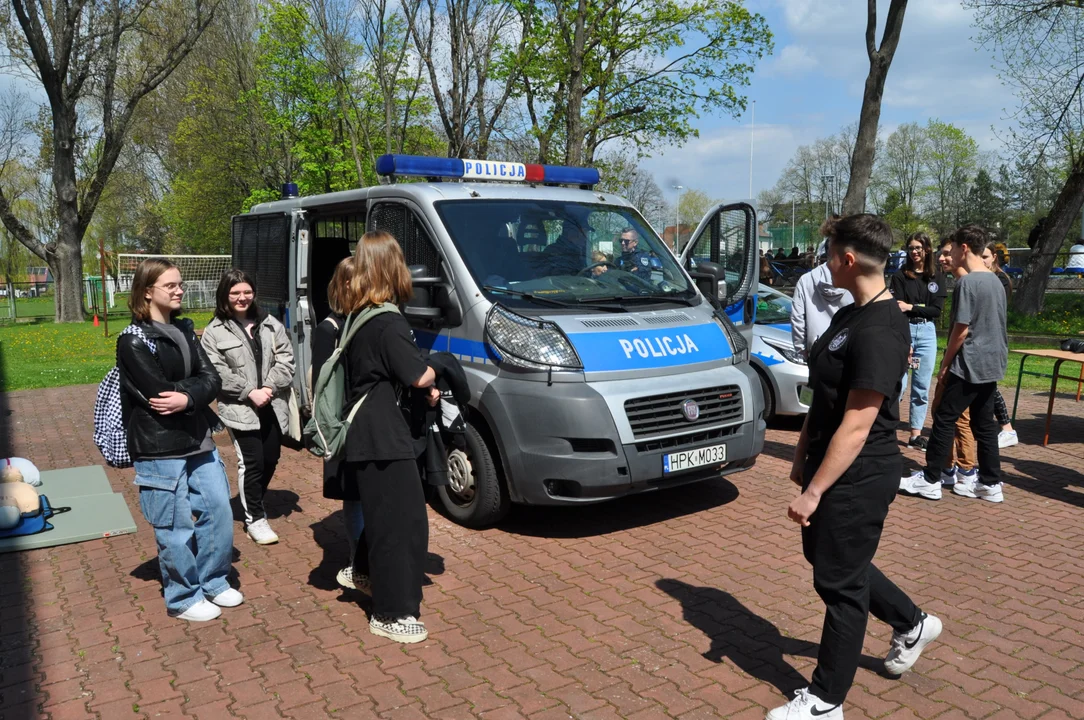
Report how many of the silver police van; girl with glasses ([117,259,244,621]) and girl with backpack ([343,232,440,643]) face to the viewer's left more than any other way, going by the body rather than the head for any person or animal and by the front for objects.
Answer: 0

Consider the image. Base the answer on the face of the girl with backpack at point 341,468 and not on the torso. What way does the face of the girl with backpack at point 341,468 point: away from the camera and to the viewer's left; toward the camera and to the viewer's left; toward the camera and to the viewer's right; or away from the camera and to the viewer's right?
away from the camera and to the viewer's right

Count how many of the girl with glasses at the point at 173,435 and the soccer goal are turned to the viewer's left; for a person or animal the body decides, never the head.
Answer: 0

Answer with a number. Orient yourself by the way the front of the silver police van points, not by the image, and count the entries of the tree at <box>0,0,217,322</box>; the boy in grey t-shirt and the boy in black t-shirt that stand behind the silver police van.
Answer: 1

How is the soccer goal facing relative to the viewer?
toward the camera

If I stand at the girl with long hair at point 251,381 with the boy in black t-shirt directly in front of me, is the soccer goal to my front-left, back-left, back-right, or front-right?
back-left

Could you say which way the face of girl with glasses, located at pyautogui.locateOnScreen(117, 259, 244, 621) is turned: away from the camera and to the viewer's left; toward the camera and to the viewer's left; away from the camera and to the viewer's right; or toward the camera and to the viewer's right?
toward the camera and to the viewer's right

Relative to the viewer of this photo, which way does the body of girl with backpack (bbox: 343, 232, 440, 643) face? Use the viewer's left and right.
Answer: facing away from the viewer and to the right of the viewer

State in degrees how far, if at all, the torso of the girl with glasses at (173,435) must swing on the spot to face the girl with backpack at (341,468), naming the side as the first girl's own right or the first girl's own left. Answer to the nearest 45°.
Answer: approximately 45° to the first girl's own left

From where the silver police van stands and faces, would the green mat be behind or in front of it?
behind

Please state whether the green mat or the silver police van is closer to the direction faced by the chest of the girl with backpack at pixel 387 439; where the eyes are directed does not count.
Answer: the silver police van

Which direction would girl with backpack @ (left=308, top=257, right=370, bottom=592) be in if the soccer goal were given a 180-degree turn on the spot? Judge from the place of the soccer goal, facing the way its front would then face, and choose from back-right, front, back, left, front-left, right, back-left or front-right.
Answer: back

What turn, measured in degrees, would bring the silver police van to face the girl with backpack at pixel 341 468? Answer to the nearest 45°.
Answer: approximately 90° to its right

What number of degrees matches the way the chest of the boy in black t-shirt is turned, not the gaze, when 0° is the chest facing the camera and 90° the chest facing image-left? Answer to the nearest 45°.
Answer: approximately 90°
